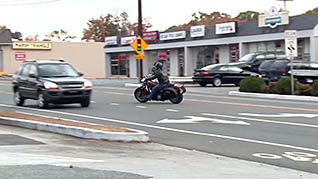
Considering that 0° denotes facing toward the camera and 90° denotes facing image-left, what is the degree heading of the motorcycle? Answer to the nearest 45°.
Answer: approximately 90°

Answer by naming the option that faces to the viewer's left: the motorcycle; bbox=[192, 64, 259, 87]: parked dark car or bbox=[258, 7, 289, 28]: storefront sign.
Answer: the motorcycle

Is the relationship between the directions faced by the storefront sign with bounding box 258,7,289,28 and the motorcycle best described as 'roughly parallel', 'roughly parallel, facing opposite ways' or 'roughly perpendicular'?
roughly perpendicular

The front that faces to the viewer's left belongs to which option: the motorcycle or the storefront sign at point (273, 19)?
the motorcycle

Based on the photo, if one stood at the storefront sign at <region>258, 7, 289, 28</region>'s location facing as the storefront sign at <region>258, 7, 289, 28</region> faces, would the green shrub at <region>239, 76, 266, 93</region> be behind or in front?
in front

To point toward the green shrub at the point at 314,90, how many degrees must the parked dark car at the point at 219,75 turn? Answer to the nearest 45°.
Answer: approximately 90° to its right

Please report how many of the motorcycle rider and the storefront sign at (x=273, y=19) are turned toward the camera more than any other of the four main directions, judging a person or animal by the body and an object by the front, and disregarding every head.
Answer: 1

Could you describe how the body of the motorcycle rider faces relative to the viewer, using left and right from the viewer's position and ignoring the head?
facing to the left of the viewer

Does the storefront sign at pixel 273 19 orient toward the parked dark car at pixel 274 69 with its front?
yes

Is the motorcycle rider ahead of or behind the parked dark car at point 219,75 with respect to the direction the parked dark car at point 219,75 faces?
behind

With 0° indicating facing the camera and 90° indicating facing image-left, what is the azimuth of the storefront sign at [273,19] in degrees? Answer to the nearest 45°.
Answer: approximately 0°
